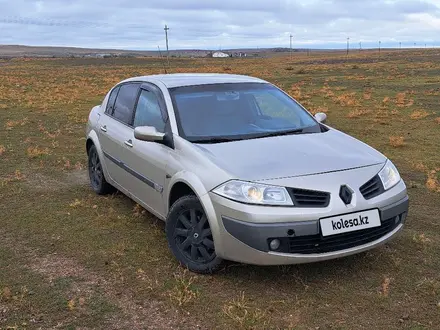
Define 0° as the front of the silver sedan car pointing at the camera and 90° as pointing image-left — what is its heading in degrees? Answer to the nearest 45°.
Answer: approximately 315°
